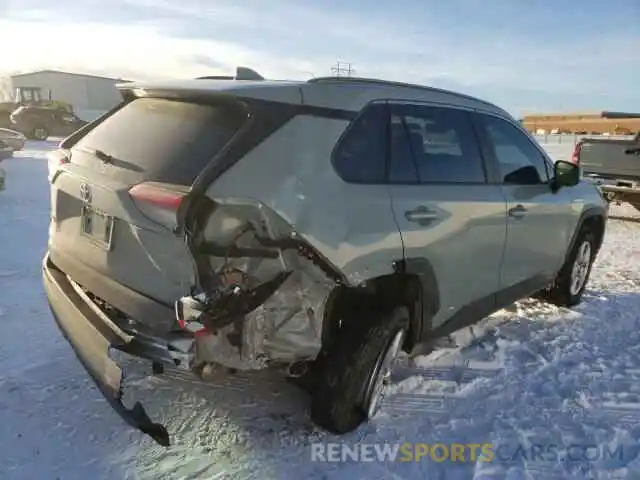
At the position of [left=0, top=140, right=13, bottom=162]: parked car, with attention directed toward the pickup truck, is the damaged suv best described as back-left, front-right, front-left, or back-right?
front-right

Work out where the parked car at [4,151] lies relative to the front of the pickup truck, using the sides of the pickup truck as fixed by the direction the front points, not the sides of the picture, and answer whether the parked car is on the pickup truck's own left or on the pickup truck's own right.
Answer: on the pickup truck's own left

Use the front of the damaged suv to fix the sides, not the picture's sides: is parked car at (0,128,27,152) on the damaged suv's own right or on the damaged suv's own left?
on the damaged suv's own left

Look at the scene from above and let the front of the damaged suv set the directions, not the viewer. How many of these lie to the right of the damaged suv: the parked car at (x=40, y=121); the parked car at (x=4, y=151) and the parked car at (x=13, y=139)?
0

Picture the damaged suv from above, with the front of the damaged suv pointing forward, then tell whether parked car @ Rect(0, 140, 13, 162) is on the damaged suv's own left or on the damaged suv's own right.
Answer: on the damaged suv's own left

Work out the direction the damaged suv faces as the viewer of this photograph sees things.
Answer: facing away from the viewer and to the right of the viewer

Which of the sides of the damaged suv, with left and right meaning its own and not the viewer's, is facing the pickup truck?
front

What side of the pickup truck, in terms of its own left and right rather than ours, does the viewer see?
back

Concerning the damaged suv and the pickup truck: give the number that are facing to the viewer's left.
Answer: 0

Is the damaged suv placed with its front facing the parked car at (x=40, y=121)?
no

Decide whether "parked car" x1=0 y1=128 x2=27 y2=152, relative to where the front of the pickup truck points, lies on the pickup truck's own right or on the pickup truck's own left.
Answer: on the pickup truck's own left

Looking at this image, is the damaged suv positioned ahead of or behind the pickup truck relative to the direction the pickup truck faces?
behind

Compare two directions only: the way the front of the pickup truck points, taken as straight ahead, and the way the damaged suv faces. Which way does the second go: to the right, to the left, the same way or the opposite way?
the same way
